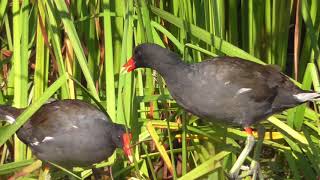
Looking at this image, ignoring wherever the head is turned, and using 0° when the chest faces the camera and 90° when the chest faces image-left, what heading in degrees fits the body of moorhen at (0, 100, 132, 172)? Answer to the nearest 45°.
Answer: approximately 270°

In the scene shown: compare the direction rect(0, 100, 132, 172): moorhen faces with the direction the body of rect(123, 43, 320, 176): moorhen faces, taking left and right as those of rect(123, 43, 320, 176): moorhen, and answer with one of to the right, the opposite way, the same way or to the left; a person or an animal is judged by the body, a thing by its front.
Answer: the opposite way

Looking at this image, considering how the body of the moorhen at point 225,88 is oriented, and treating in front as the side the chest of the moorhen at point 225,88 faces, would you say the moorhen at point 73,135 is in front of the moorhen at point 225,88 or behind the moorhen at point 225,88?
in front

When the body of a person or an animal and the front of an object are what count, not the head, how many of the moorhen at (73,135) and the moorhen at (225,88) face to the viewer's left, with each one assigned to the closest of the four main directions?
1

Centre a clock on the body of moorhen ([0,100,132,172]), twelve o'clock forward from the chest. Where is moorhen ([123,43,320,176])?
moorhen ([123,43,320,176]) is roughly at 1 o'clock from moorhen ([0,100,132,172]).

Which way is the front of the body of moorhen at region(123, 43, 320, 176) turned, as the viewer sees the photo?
to the viewer's left
